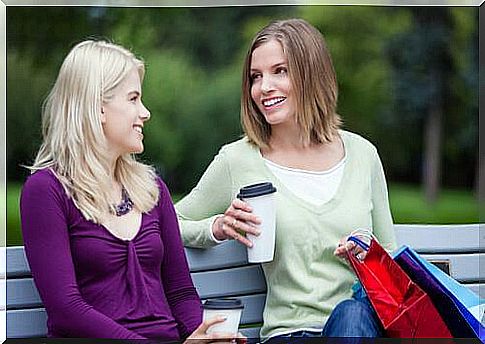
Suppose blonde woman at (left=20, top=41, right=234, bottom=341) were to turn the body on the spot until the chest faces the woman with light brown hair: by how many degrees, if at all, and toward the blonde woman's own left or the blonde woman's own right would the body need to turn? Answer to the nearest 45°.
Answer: approximately 45° to the blonde woman's own left

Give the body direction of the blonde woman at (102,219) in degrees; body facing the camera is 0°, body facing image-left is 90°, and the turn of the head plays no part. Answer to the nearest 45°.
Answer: approximately 315°

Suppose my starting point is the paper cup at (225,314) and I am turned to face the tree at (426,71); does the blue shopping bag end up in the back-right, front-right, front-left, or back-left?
front-right

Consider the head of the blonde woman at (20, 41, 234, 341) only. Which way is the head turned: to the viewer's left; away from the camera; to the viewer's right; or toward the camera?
to the viewer's right

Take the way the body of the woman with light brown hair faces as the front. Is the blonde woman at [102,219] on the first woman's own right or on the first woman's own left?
on the first woman's own right

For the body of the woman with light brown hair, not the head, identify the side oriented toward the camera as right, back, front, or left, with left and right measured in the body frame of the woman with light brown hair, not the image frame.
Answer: front

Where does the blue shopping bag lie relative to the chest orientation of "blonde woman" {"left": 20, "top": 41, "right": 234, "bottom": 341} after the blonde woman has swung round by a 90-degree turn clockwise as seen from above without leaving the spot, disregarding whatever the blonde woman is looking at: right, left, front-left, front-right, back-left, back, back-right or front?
back-left

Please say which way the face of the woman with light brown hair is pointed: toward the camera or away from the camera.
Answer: toward the camera

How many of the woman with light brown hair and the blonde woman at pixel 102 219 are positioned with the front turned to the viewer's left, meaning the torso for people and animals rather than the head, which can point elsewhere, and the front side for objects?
0
